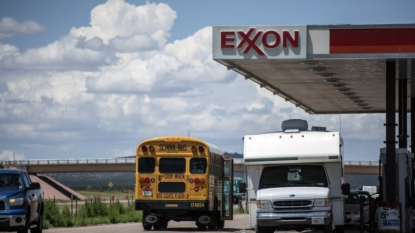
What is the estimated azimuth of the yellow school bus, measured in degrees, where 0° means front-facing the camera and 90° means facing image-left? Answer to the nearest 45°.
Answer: approximately 180°

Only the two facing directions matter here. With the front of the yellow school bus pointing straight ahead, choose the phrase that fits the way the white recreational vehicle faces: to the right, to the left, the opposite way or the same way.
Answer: the opposite way

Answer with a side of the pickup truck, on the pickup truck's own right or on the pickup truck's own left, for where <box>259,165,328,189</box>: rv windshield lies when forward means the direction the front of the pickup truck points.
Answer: on the pickup truck's own left

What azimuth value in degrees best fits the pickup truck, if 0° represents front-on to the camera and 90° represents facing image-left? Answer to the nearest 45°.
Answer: approximately 45°

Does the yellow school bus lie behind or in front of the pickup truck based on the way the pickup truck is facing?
behind

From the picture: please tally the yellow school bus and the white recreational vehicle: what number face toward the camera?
1

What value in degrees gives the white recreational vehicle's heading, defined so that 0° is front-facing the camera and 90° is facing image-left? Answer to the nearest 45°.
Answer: approximately 0°
